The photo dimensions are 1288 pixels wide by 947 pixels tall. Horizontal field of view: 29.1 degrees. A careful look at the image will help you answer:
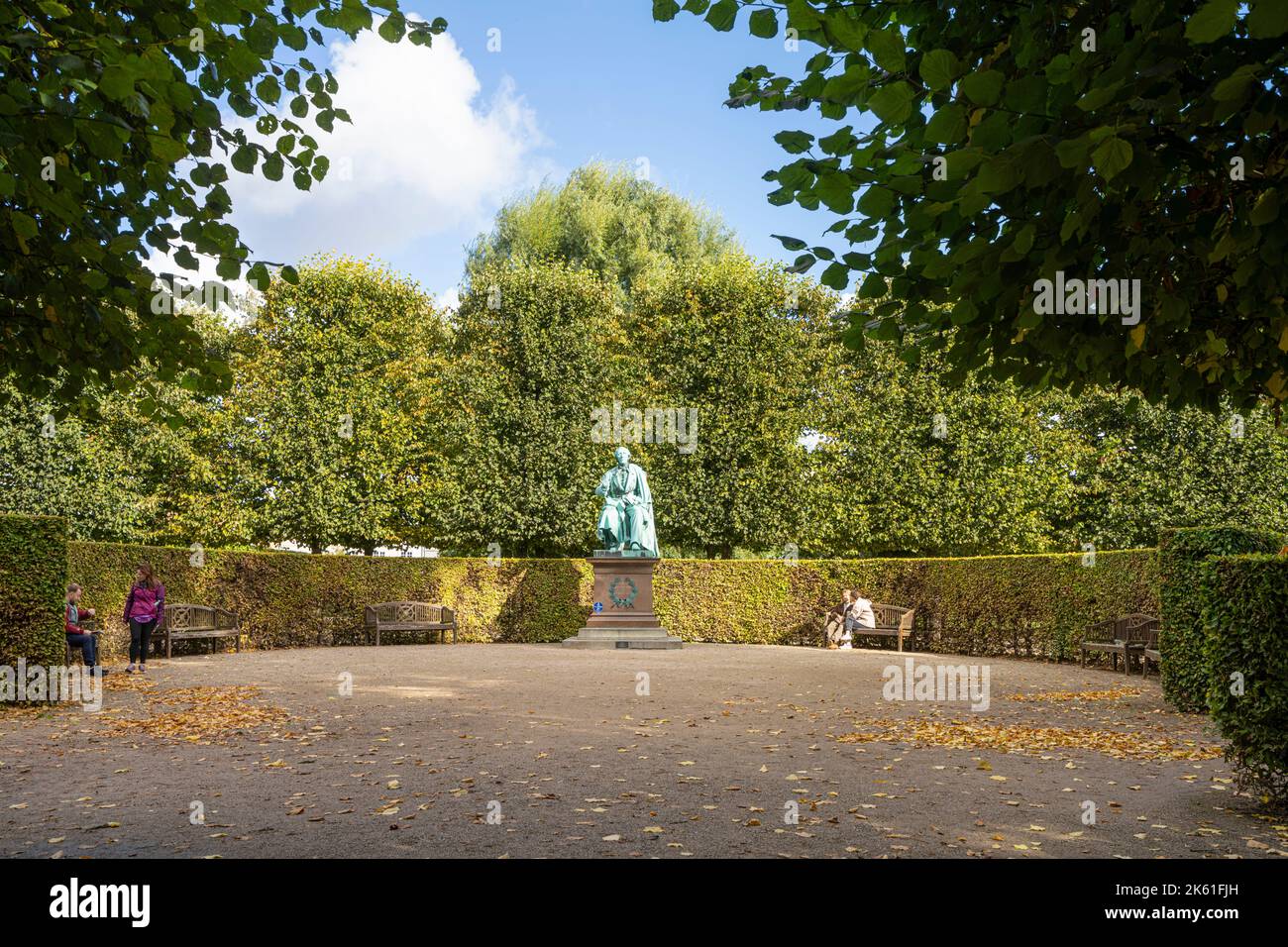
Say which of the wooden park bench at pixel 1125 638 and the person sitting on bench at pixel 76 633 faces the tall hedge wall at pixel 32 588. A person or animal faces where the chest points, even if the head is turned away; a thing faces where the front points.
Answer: the wooden park bench

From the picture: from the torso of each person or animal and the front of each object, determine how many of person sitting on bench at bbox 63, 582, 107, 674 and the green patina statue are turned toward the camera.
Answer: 1

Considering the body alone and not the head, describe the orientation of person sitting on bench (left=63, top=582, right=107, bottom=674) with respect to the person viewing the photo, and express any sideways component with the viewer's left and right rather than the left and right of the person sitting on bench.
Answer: facing to the right of the viewer

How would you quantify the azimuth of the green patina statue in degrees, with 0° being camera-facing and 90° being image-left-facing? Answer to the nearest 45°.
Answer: approximately 0°

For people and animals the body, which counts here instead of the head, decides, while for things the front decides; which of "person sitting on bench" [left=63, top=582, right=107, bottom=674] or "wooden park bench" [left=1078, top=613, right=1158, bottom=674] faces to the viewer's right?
the person sitting on bench

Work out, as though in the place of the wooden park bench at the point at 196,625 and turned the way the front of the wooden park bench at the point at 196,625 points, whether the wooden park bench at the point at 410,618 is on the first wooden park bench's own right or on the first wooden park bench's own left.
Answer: on the first wooden park bench's own left

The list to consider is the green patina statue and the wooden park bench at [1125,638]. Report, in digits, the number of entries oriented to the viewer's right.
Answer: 0
